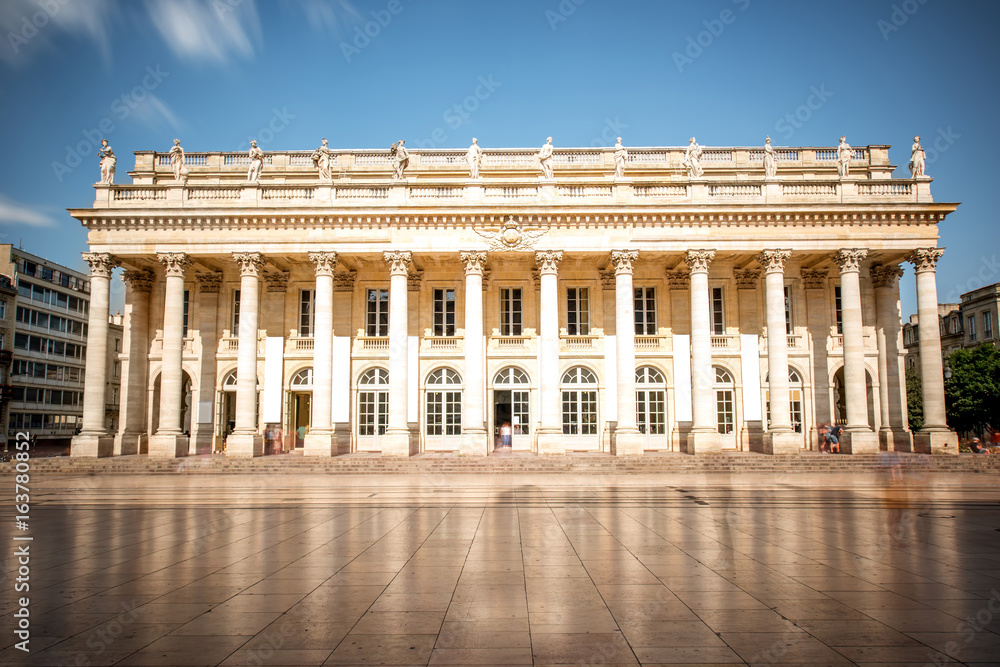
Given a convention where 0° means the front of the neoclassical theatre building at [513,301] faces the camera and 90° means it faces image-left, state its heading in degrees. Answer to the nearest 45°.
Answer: approximately 0°

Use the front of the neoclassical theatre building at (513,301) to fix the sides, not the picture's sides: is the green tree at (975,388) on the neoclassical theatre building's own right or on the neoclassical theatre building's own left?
on the neoclassical theatre building's own left
